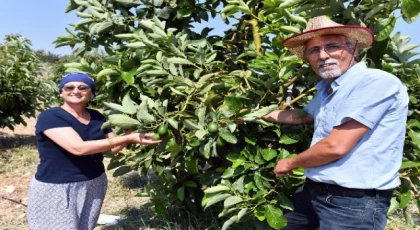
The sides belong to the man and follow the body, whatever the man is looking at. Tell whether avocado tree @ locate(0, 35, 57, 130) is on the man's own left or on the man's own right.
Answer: on the man's own right

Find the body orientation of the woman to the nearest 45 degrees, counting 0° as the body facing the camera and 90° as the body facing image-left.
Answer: approximately 315°

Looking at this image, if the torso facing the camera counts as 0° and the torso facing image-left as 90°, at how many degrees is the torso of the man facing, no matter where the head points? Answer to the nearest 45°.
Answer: approximately 45°
